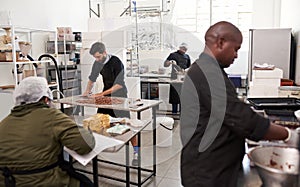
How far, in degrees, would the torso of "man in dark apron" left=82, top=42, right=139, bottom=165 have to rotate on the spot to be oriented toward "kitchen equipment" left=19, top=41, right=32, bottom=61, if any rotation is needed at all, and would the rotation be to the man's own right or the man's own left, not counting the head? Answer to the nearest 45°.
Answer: approximately 90° to the man's own right

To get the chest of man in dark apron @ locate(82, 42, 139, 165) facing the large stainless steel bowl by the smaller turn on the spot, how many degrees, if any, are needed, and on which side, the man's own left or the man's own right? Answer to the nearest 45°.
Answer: approximately 45° to the man's own left

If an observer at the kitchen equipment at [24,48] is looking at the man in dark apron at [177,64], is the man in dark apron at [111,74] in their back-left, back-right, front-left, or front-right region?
front-right

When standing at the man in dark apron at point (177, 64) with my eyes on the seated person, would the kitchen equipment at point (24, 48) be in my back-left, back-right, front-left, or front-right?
front-right

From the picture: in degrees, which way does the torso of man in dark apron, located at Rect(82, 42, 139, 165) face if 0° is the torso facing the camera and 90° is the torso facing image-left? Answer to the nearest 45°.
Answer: approximately 45°

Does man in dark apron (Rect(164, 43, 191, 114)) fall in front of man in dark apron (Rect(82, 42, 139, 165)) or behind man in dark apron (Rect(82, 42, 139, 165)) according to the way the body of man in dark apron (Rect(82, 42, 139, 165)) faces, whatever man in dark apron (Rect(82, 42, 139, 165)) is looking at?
behind

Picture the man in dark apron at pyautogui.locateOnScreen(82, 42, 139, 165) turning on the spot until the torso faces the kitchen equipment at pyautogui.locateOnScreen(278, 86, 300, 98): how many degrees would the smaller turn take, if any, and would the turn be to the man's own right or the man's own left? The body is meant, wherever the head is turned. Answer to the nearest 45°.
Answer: approximately 90° to the man's own left

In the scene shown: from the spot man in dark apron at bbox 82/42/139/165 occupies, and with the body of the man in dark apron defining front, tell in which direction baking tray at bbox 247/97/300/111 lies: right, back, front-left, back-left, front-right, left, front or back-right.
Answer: left

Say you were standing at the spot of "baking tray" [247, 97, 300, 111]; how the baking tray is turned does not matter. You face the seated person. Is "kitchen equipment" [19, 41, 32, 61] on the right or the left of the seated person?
right

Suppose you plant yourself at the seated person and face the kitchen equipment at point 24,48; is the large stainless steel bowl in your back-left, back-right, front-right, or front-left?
back-right

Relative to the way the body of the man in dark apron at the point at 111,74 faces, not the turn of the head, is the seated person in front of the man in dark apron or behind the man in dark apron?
in front
